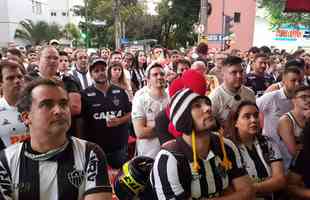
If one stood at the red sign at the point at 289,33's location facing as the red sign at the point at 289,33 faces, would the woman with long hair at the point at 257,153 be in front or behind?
in front

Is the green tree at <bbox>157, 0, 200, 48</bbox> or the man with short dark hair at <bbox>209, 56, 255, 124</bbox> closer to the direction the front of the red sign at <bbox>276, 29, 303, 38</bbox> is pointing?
the man with short dark hair

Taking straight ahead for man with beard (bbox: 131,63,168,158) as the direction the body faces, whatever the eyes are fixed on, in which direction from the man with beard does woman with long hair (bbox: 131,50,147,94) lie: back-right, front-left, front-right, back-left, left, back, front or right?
back-left

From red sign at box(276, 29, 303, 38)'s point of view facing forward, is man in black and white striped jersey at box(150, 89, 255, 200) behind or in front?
in front

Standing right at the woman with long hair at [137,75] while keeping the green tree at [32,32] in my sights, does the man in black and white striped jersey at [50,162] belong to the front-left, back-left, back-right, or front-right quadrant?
back-left

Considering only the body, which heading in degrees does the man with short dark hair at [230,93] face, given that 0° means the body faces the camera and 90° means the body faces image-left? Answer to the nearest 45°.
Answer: approximately 315°

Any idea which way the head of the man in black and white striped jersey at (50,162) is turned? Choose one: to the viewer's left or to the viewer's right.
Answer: to the viewer's right

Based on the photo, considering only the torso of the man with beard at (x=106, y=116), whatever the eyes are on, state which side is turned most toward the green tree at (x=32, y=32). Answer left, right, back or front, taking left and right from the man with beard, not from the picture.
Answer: back

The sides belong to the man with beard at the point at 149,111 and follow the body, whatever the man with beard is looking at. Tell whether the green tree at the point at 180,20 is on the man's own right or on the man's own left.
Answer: on the man's own left

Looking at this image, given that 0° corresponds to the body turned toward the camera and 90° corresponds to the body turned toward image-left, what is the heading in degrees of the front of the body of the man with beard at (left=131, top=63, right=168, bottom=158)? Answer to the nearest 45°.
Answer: approximately 315°

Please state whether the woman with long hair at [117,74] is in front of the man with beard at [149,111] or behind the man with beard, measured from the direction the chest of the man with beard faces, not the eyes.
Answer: behind

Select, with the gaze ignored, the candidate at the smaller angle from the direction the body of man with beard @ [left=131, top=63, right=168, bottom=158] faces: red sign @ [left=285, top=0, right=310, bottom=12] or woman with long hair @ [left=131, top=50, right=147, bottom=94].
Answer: the red sign

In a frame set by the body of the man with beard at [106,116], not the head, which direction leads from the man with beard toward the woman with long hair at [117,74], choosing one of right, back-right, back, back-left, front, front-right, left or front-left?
back

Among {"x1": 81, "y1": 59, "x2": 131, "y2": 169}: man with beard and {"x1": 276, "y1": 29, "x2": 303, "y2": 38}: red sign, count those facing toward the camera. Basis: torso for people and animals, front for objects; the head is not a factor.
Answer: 2
